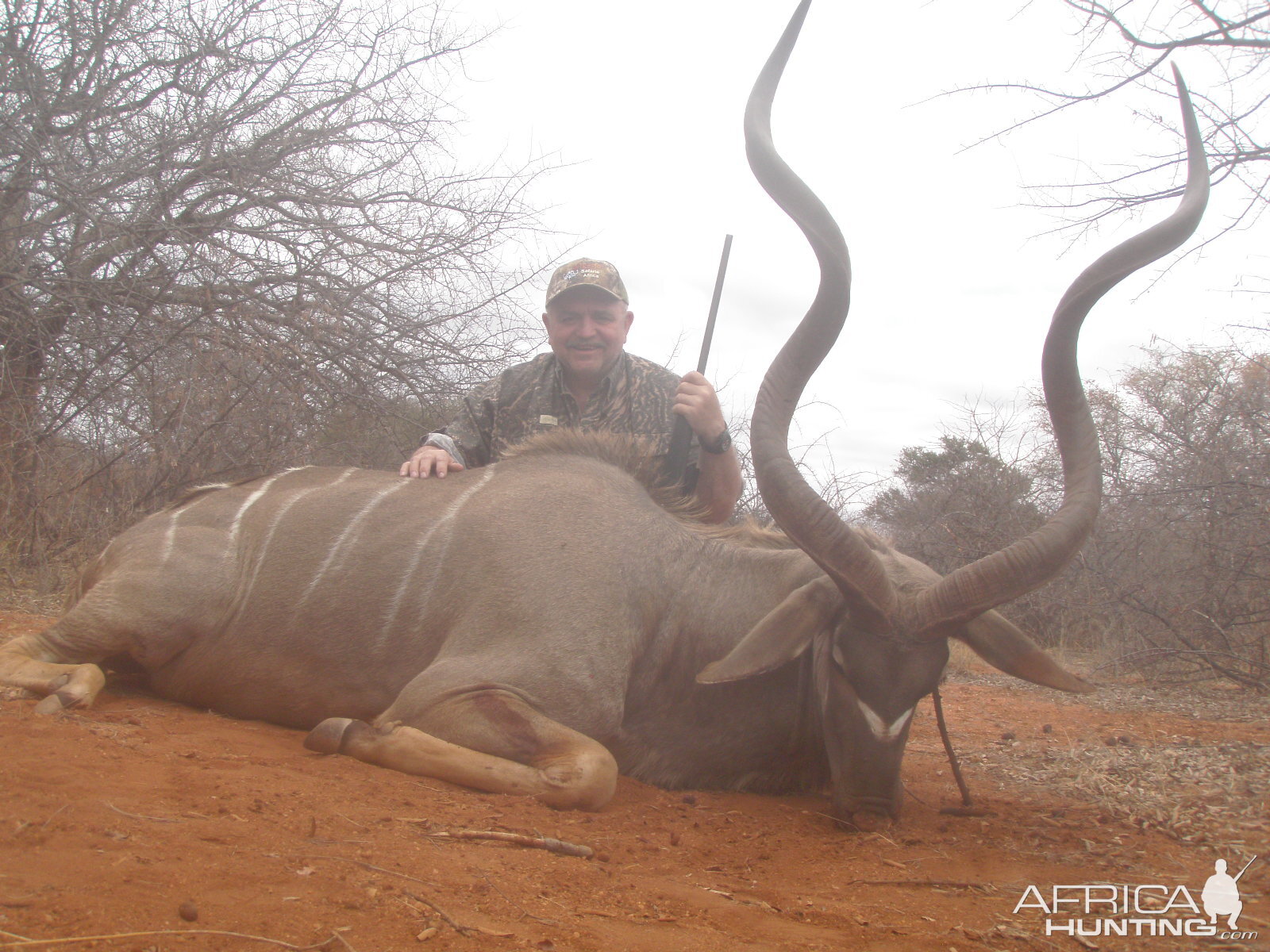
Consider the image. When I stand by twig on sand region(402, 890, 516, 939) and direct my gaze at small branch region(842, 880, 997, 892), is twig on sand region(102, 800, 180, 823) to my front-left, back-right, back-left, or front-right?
back-left

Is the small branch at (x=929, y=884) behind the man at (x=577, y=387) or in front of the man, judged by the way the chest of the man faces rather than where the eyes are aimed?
in front

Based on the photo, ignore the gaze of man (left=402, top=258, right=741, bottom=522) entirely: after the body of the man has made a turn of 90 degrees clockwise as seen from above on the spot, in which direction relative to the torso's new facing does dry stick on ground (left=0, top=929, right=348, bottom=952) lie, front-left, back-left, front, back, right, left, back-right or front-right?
left

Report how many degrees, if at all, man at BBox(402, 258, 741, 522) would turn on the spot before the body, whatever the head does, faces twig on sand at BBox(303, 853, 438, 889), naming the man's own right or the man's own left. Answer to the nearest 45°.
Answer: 0° — they already face it

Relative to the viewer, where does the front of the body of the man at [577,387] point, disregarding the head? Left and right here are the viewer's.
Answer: facing the viewer

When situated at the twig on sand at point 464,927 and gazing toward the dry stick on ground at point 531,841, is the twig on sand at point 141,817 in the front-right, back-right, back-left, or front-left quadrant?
front-left

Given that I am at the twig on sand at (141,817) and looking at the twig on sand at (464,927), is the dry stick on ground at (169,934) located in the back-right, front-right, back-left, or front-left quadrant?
front-right

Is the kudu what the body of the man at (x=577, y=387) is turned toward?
yes

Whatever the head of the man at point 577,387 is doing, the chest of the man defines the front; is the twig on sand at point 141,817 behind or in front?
in front

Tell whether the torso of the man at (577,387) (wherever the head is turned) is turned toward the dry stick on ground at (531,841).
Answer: yes

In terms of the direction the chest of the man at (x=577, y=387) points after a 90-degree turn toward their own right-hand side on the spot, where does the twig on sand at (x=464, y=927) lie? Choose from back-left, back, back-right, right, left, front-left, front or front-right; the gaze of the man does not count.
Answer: left

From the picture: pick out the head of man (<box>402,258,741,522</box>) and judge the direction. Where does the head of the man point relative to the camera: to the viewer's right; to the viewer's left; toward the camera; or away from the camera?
toward the camera
